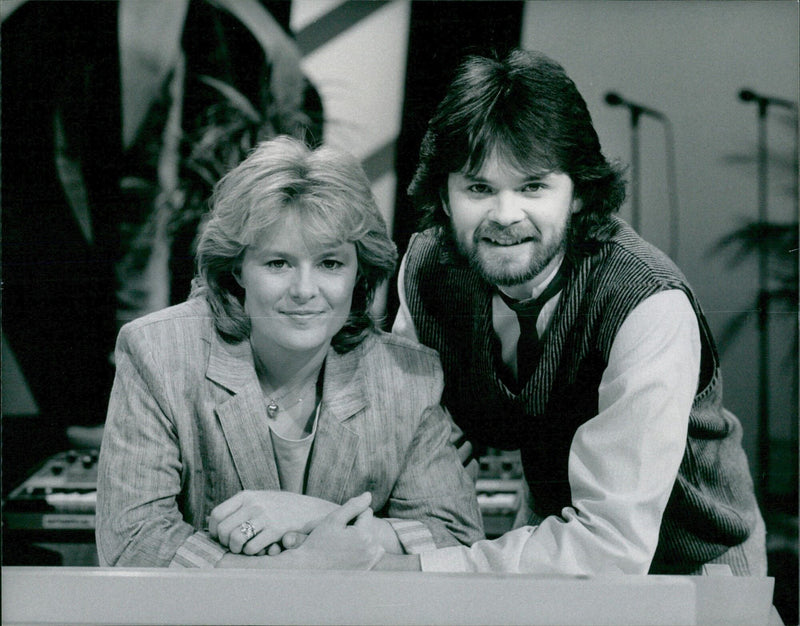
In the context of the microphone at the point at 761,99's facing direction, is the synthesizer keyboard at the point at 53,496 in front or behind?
in front

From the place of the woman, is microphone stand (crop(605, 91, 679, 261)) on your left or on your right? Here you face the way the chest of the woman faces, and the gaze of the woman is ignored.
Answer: on your left

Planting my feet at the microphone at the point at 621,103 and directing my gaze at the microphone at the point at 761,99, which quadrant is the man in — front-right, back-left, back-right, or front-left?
back-right

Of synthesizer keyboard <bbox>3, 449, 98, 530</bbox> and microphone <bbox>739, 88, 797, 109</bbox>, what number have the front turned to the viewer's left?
1

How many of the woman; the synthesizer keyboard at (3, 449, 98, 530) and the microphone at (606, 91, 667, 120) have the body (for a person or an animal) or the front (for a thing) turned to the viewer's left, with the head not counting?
1

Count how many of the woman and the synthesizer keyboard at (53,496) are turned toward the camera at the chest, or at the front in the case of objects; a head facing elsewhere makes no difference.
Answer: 2

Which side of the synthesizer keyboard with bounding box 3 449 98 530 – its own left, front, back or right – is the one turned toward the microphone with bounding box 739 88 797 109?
left

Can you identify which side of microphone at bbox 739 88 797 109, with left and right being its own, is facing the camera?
left

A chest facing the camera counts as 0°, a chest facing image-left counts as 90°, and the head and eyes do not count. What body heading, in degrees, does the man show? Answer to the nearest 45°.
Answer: approximately 45°

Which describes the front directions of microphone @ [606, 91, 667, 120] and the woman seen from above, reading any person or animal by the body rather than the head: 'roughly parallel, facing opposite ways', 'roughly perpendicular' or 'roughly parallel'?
roughly perpendicular

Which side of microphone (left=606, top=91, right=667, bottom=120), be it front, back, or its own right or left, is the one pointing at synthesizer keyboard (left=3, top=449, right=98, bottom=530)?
front

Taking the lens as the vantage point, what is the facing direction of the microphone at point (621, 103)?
facing to the left of the viewer
